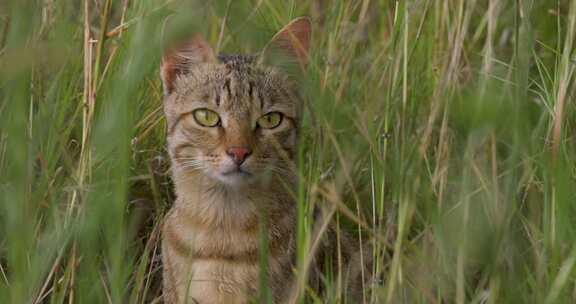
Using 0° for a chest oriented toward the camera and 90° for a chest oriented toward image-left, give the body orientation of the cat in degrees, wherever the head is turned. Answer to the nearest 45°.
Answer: approximately 0°
